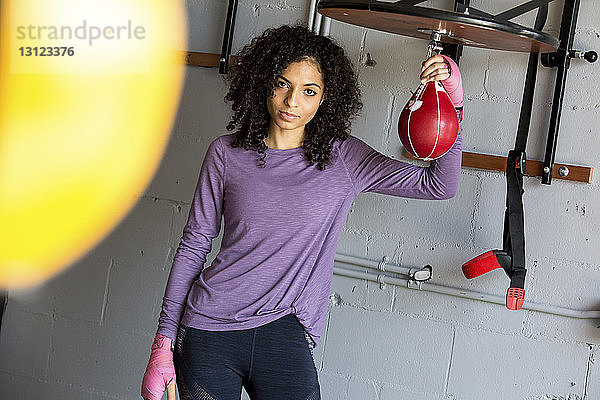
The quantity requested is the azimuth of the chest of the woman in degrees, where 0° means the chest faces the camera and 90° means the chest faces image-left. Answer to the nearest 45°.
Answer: approximately 0°

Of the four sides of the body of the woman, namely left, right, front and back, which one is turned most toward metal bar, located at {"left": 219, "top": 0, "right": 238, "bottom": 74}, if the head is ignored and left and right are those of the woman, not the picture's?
back
